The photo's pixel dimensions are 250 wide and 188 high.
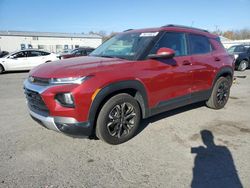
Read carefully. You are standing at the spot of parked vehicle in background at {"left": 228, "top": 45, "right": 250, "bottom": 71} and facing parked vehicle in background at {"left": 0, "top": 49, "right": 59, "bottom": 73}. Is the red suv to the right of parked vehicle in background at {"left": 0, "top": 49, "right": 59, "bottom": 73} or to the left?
left

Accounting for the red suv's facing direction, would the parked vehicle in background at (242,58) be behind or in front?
behind

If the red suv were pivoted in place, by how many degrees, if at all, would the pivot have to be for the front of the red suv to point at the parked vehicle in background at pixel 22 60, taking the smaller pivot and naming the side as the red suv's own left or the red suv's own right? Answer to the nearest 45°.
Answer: approximately 90° to the red suv's own right

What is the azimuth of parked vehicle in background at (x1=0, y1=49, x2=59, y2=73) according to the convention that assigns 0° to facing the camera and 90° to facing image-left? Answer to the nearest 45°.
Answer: approximately 90°

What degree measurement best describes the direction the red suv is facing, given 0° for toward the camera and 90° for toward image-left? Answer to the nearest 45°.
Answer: approximately 45°

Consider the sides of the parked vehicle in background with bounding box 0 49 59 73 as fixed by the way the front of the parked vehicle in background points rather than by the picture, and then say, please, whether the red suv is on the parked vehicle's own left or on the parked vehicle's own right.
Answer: on the parked vehicle's own left
